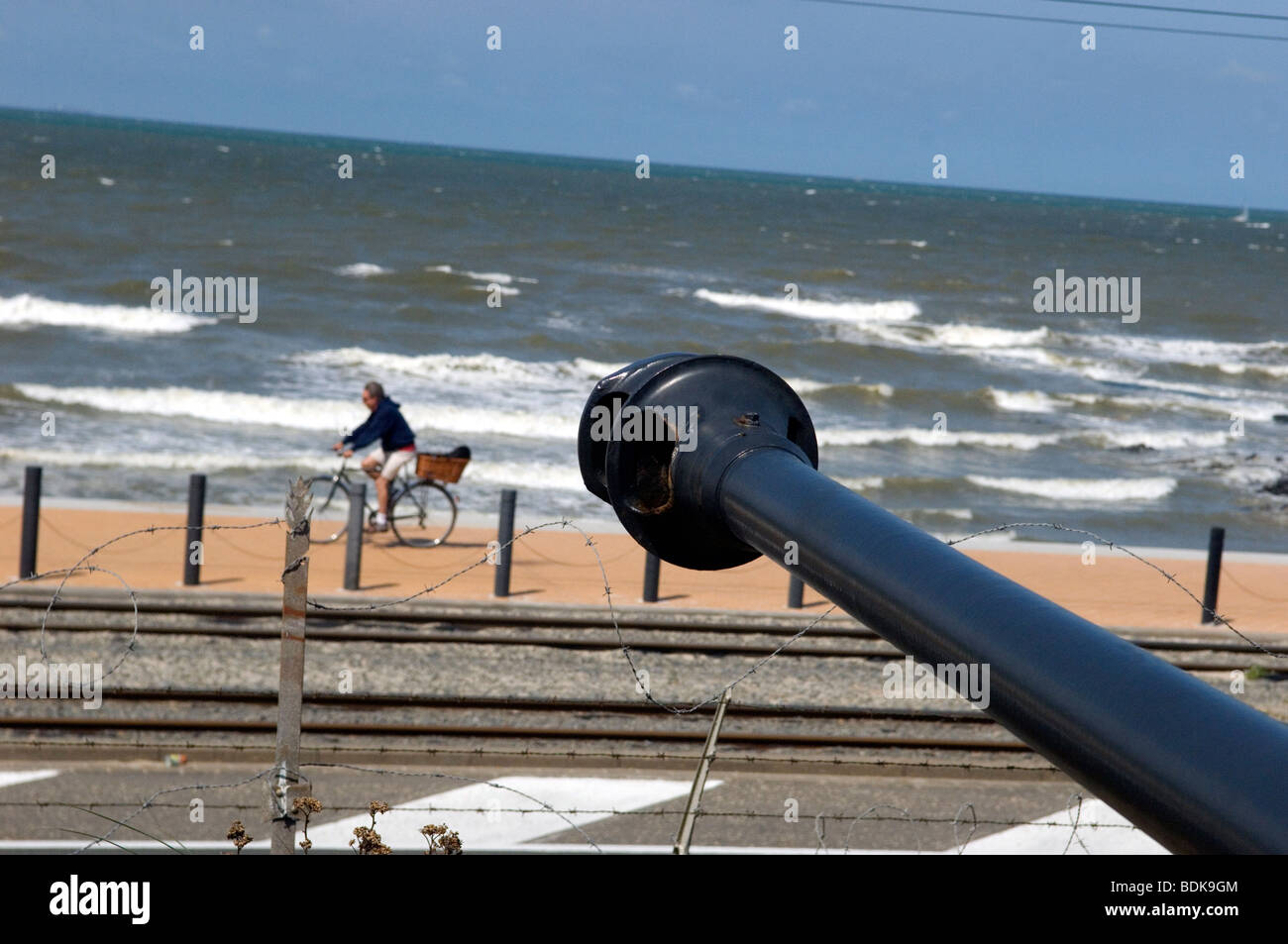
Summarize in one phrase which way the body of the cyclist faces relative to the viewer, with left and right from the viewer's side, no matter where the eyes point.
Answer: facing to the left of the viewer

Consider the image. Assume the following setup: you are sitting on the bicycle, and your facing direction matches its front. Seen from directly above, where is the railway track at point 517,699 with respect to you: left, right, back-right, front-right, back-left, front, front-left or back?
left

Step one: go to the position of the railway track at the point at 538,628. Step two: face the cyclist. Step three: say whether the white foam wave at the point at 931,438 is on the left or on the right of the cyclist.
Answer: right

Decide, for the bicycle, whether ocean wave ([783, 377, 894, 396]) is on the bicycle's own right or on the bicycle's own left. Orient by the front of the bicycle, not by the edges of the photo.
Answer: on the bicycle's own right

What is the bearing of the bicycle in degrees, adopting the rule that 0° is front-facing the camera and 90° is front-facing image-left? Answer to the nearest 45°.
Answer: approximately 90°

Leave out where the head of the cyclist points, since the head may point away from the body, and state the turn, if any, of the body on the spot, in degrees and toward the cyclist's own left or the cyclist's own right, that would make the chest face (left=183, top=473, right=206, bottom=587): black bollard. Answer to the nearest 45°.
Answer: approximately 45° to the cyclist's own left

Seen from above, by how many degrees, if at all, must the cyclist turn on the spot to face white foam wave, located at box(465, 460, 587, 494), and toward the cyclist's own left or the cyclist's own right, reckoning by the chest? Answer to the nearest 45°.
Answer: approximately 90° to the cyclist's own right

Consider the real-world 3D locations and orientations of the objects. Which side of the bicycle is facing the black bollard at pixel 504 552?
left
